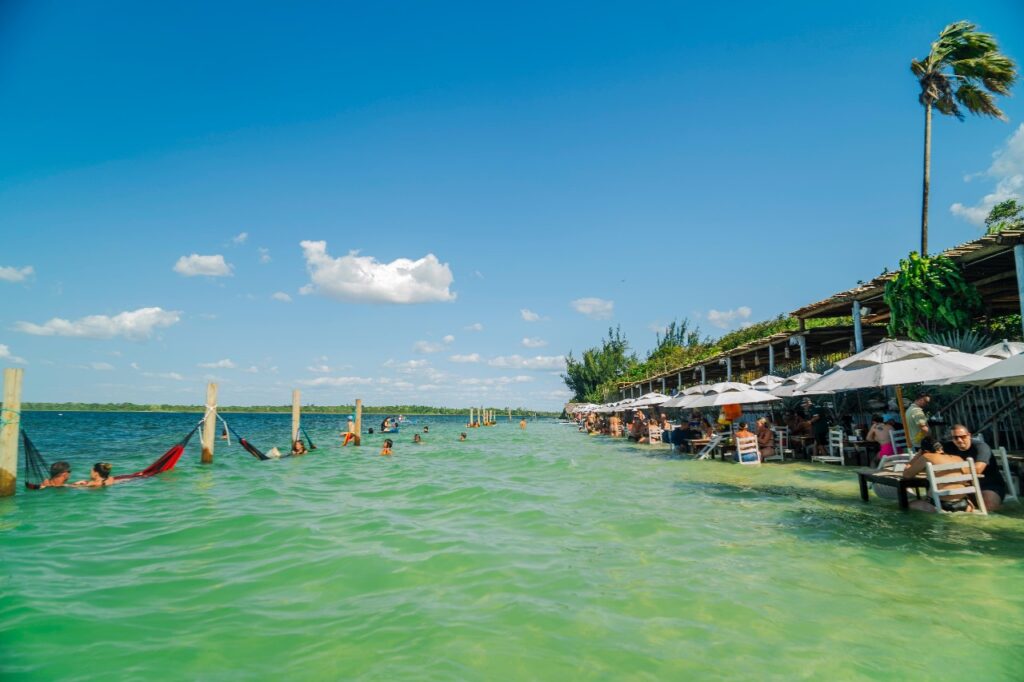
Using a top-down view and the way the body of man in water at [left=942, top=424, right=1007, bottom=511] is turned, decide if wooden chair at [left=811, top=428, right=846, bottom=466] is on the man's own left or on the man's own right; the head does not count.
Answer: on the man's own right

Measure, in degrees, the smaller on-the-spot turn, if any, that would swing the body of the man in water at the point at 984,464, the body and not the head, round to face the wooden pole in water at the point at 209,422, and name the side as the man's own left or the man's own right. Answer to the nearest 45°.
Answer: approximately 45° to the man's own right

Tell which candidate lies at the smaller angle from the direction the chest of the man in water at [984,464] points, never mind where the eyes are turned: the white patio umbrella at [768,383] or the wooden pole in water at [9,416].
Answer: the wooden pole in water

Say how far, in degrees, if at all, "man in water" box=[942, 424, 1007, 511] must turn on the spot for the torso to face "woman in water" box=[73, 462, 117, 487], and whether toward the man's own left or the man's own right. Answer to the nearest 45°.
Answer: approximately 45° to the man's own right

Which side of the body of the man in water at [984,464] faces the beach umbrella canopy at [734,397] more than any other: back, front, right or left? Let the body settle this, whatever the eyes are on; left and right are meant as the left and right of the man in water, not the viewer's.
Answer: right

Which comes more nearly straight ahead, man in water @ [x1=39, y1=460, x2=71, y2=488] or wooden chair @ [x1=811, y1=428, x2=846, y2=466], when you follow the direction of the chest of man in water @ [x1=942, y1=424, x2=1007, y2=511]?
the man in water

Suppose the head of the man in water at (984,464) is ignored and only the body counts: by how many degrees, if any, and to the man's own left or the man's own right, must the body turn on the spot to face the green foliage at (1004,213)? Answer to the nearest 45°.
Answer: approximately 135° to the man's own right

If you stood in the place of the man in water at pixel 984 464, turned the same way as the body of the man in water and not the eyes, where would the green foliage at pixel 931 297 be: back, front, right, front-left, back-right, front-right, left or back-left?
back-right

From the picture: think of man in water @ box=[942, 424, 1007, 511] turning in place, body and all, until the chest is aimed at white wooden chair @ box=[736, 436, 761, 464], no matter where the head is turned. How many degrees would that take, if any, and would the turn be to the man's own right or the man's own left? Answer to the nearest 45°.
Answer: approximately 90° to the man's own right

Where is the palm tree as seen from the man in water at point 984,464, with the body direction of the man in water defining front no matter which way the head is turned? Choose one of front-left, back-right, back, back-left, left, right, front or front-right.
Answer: back-right

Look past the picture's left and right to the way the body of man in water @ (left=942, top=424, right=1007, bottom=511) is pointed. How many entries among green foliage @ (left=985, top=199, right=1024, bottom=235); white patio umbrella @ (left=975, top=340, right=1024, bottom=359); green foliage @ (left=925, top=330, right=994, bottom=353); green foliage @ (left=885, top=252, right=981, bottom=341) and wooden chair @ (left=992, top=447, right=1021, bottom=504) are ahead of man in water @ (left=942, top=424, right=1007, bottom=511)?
0
